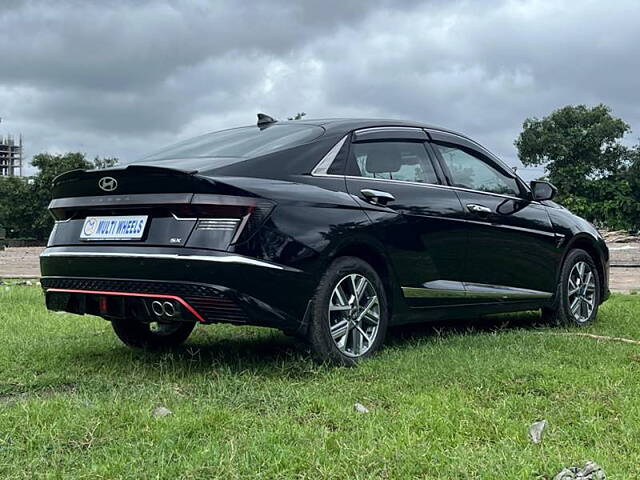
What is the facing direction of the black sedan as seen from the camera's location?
facing away from the viewer and to the right of the viewer

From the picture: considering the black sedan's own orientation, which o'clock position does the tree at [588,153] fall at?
The tree is roughly at 11 o'clock from the black sedan.
